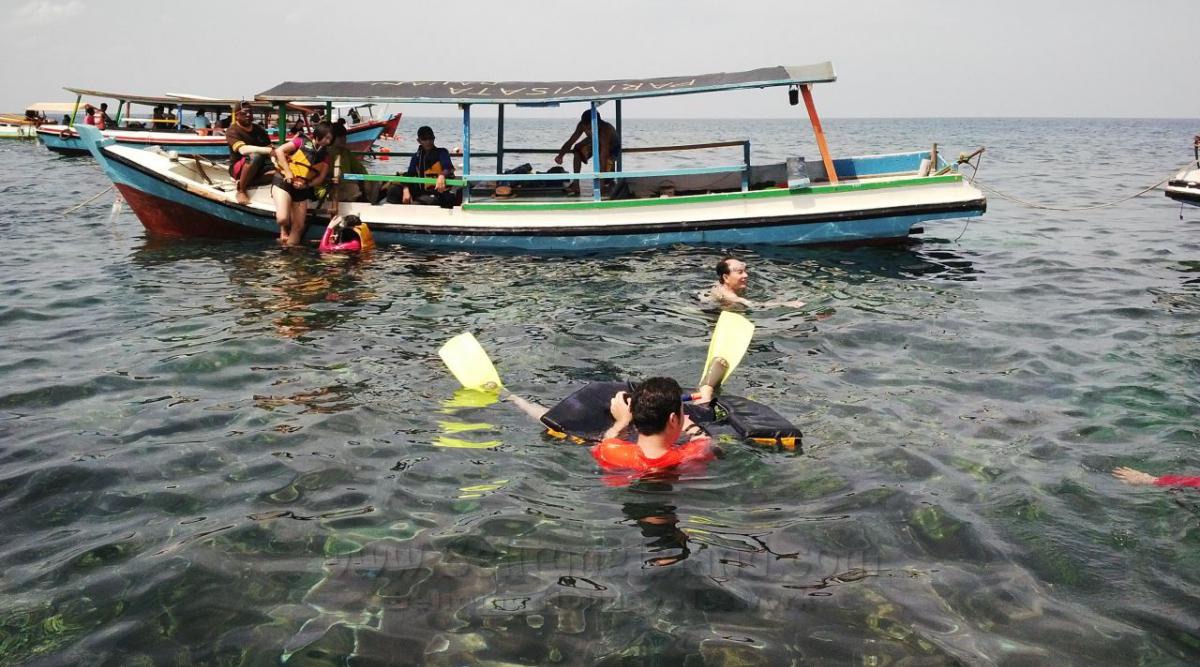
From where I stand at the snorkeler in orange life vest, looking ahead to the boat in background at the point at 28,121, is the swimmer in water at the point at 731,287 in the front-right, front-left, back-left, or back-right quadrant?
front-right

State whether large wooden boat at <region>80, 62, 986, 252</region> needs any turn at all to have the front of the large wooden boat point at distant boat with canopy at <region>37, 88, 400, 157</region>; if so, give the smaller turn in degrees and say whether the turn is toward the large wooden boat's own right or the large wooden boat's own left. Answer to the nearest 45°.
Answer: approximately 45° to the large wooden boat's own right

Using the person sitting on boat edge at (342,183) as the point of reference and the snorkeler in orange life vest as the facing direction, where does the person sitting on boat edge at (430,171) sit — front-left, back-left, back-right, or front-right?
front-left

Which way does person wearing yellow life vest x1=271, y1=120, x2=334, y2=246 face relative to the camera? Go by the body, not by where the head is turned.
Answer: toward the camera

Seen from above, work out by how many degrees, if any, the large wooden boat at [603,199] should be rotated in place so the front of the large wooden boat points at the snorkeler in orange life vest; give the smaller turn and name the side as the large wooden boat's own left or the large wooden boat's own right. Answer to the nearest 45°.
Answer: approximately 90° to the large wooden boat's own left

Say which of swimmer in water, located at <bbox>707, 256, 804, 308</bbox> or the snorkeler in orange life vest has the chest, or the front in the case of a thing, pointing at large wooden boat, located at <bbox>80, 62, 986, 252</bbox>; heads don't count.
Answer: the snorkeler in orange life vest

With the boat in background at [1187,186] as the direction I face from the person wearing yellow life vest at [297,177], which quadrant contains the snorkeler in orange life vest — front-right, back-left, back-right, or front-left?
front-right

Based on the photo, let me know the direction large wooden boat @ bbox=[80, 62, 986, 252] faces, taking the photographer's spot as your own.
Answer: facing to the left of the viewer

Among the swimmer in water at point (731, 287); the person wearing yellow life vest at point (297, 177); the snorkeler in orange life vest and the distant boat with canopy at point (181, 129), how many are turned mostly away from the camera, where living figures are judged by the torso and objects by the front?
1

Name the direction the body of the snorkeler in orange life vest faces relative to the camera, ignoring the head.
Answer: away from the camera
